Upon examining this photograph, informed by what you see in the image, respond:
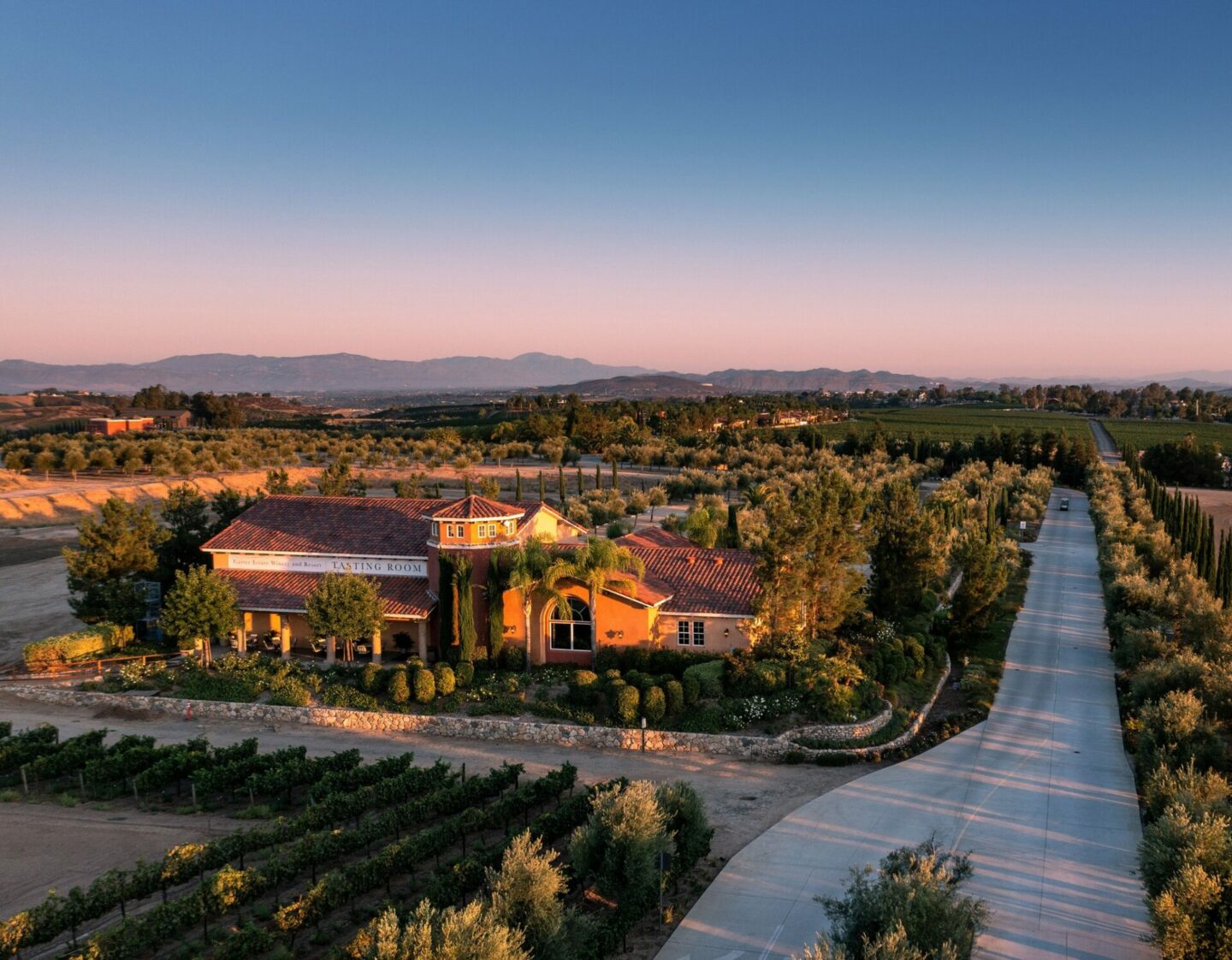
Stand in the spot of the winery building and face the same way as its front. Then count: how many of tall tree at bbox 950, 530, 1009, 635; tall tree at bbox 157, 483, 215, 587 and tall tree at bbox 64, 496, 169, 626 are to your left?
1

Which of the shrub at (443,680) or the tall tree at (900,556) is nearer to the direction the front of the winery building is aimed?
the shrub

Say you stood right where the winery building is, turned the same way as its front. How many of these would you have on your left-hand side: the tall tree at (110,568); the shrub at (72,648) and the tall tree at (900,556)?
1

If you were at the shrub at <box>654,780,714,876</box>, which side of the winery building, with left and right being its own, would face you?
front

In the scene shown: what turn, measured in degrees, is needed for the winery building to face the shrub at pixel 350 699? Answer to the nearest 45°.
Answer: approximately 45° to its right

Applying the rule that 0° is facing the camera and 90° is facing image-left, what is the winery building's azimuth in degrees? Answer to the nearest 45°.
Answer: approximately 0°

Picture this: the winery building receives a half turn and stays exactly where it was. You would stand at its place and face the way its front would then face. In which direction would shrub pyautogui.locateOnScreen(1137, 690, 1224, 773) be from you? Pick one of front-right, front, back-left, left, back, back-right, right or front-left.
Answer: back-right

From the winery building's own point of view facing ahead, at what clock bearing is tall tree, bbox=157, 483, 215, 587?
The tall tree is roughly at 4 o'clock from the winery building.

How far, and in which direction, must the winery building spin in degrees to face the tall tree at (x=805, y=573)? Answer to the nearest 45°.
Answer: approximately 90° to its left

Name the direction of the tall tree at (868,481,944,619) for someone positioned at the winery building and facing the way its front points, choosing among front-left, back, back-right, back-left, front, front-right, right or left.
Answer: left

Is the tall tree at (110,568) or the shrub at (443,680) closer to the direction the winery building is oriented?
the shrub

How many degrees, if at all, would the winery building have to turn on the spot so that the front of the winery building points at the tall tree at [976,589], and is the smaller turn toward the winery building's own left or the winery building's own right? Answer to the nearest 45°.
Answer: approximately 90° to the winery building's own left

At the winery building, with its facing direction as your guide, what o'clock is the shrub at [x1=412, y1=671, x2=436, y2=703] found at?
The shrub is roughly at 12 o'clock from the winery building.
